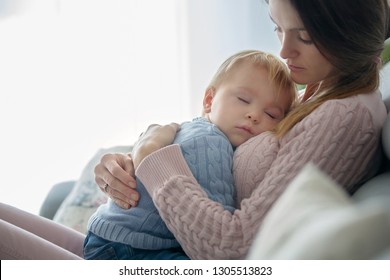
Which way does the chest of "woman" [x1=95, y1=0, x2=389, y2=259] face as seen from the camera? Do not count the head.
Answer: to the viewer's left
